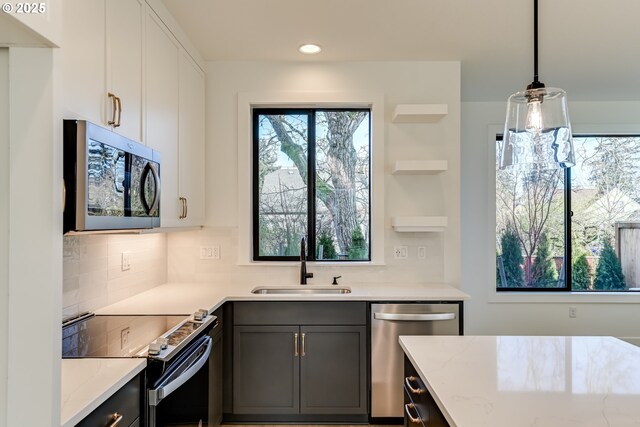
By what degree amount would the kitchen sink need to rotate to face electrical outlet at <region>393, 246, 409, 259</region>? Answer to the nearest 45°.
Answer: approximately 90° to its left

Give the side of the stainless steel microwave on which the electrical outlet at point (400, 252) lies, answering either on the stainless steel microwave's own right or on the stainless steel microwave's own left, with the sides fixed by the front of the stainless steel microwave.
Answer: on the stainless steel microwave's own left

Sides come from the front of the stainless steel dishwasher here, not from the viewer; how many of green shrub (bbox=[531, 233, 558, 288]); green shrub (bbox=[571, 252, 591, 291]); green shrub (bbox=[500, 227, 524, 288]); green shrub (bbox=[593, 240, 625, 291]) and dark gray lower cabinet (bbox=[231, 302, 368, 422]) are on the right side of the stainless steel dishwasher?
1

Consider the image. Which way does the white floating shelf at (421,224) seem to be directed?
toward the camera

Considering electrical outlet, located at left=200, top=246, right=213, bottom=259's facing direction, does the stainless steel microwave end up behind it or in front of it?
in front

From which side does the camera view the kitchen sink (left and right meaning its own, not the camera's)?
front

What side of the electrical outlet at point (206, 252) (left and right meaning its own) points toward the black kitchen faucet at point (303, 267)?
left

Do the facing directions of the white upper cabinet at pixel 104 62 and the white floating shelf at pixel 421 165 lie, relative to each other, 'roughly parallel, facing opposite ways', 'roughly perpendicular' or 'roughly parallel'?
roughly perpendicular

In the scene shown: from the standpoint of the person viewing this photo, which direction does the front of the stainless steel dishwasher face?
facing the viewer

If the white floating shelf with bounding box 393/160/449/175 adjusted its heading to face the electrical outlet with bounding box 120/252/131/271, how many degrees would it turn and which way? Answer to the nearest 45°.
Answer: approximately 45° to its right

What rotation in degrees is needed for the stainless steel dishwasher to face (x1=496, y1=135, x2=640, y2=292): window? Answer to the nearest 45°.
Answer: approximately 135° to its left

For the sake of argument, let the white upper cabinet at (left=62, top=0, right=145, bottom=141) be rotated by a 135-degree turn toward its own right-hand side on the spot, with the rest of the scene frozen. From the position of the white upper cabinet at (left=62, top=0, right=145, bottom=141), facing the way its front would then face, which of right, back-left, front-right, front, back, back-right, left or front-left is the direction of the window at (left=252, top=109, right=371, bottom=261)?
back-right

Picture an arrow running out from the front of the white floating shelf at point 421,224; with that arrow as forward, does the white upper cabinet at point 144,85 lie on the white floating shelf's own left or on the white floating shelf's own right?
on the white floating shelf's own right

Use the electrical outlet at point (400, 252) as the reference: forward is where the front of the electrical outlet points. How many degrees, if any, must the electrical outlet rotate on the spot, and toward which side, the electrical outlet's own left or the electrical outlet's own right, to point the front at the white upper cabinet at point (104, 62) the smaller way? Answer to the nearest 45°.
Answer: approximately 45° to the electrical outlet's own right

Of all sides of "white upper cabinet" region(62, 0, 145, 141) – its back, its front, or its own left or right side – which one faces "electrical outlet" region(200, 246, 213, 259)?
left

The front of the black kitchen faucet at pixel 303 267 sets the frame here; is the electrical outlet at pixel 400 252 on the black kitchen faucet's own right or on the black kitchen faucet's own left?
on the black kitchen faucet's own left

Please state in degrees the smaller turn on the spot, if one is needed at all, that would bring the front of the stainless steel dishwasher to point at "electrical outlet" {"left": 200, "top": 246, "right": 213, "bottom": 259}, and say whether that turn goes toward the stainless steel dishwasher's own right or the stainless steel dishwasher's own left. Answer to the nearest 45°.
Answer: approximately 90° to the stainless steel dishwasher's own right
